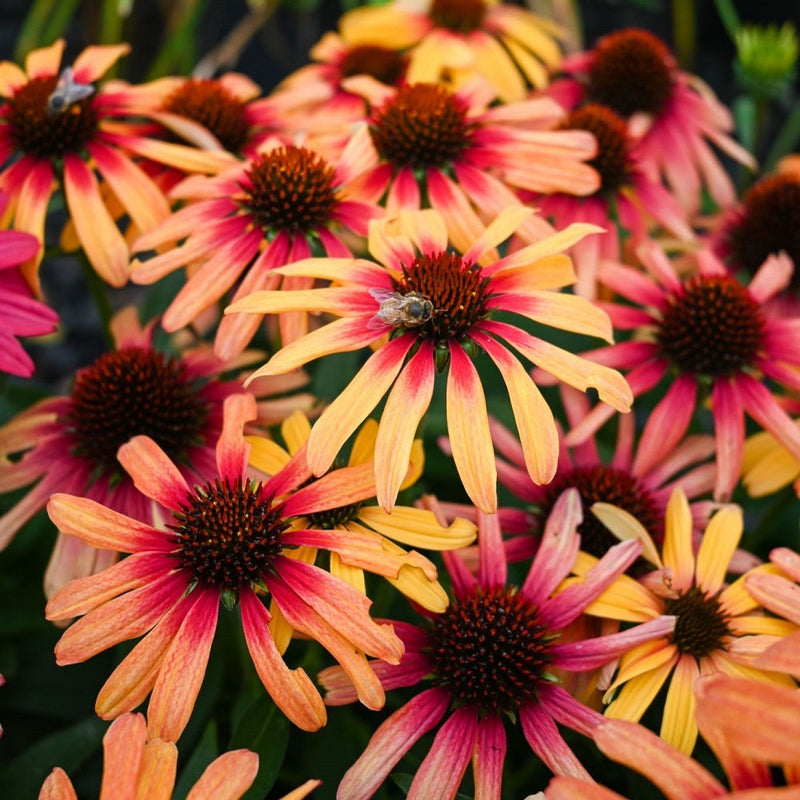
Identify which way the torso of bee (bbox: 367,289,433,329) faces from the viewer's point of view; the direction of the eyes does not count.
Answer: to the viewer's right

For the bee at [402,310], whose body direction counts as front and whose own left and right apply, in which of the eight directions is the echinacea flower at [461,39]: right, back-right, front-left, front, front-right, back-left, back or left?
left

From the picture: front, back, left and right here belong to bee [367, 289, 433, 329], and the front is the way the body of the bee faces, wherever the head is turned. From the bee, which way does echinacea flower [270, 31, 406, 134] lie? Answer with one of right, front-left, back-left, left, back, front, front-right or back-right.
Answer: left
